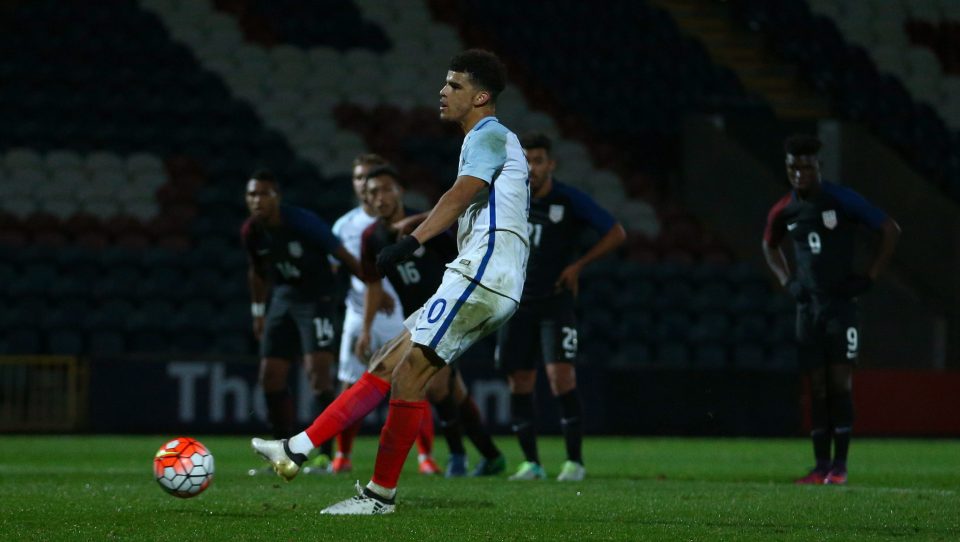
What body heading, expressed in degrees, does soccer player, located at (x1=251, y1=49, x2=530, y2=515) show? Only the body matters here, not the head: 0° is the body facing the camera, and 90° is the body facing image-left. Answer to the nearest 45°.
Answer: approximately 90°

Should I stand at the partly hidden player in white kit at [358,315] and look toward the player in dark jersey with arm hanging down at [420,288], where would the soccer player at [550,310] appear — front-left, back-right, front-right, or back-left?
front-left

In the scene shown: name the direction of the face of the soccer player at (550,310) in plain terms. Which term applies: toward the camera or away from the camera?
toward the camera

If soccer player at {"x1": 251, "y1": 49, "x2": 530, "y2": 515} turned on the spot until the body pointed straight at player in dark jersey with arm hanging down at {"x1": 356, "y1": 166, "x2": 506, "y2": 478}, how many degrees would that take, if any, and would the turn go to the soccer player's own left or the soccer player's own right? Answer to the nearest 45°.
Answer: approximately 90° to the soccer player's own right

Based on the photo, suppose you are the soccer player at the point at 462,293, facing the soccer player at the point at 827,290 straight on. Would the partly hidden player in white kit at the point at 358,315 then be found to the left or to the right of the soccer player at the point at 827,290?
left

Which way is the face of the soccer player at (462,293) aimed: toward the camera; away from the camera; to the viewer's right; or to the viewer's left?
to the viewer's left

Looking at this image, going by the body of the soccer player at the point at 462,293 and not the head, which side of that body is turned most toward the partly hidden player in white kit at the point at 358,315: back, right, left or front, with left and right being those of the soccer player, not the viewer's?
right

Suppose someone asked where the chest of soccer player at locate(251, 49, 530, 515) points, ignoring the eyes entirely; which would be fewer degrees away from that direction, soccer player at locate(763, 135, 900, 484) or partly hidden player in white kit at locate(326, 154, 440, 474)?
the partly hidden player in white kit

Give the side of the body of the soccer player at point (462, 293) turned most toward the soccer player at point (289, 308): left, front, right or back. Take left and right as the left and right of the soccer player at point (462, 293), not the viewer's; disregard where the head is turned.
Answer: right

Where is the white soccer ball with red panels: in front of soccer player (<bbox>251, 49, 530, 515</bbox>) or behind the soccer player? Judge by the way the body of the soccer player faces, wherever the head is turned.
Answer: in front
